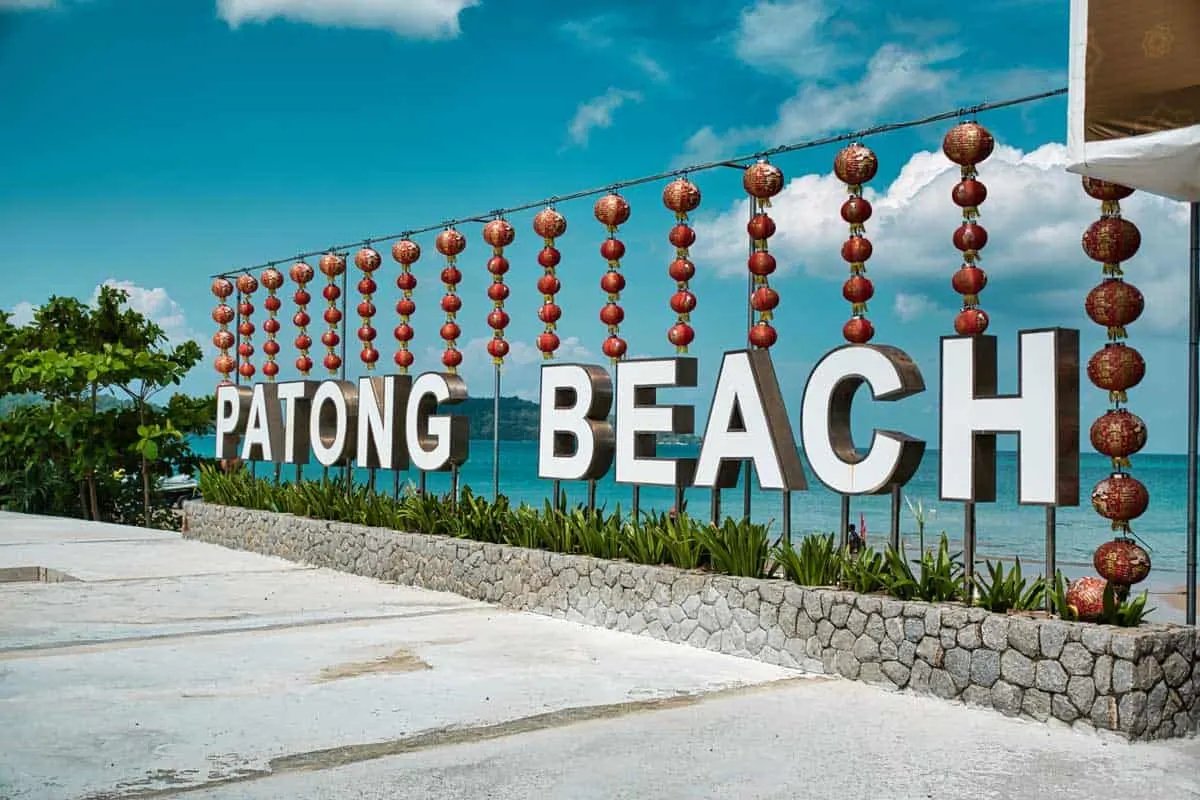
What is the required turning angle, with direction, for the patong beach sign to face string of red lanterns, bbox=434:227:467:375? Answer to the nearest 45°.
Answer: approximately 90° to its right

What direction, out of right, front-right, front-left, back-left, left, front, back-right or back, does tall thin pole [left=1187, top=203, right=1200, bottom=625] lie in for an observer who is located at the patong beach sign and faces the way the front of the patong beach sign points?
left

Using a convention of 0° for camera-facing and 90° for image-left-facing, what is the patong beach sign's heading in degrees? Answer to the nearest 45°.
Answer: approximately 45°

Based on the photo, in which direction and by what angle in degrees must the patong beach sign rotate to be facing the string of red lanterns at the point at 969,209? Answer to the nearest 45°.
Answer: approximately 90° to its left

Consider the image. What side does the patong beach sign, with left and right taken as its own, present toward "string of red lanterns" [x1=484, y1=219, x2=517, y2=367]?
right

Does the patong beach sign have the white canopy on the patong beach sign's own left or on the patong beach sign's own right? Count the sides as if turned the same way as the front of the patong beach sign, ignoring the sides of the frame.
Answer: on the patong beach sign's own left
